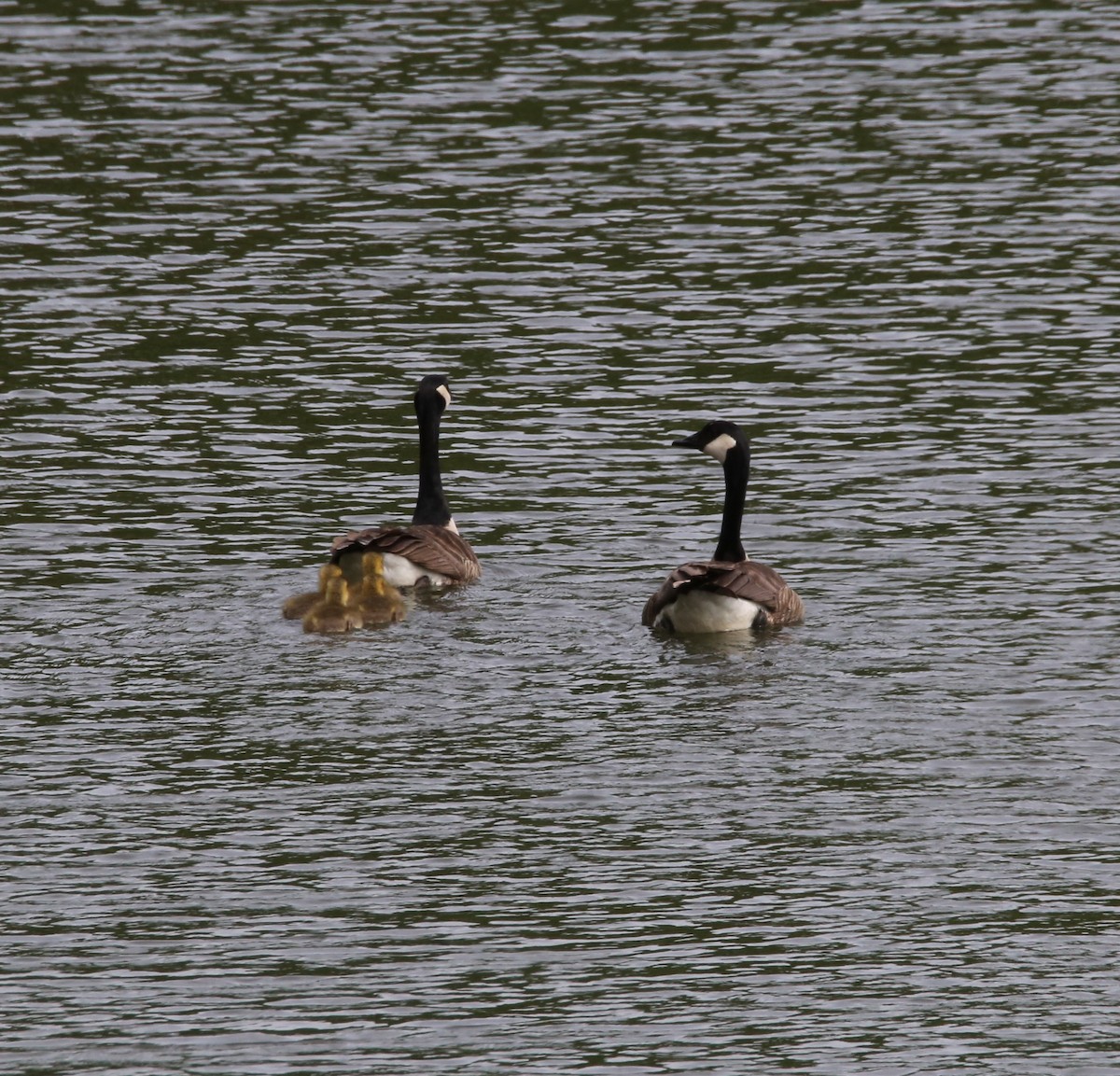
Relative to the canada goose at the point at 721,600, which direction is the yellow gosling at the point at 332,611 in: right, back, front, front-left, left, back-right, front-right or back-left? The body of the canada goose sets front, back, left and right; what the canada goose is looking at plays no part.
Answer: left

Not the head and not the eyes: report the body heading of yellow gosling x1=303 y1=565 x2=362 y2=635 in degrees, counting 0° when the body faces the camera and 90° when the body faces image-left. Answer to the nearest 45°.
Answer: approximately 180°

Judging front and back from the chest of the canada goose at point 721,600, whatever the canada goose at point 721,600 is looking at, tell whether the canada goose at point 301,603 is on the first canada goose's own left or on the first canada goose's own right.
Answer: on the first canada goose's own left

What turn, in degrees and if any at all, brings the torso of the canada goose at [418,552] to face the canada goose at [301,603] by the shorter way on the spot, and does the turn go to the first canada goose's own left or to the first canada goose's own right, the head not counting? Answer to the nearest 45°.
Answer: approximately 180°

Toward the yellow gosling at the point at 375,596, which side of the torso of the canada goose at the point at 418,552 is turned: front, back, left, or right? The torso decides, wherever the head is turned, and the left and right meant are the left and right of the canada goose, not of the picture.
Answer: back

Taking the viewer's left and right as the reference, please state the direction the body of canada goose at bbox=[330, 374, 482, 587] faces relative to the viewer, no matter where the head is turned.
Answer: facing away from the viewer and to the right of the viewer

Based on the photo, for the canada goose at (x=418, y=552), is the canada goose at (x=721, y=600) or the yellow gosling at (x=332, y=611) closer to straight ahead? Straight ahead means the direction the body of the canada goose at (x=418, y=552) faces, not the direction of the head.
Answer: the canada goose

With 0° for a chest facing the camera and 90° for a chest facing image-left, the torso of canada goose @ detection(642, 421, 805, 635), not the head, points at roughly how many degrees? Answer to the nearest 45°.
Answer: approximately 180°

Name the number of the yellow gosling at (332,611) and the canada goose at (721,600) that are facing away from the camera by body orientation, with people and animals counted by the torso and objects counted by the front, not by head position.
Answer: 2

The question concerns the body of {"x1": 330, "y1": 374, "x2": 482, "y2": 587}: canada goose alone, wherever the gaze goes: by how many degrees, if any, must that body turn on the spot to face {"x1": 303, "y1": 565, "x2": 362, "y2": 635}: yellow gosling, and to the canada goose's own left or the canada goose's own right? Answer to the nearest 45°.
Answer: approximately 180°
